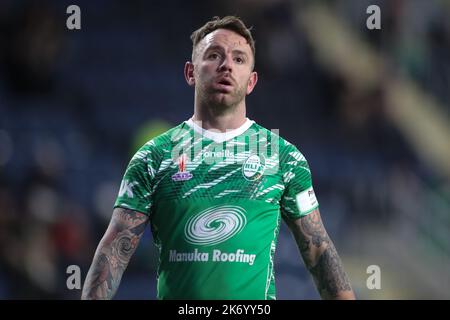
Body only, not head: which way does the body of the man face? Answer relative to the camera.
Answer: toward the camera
